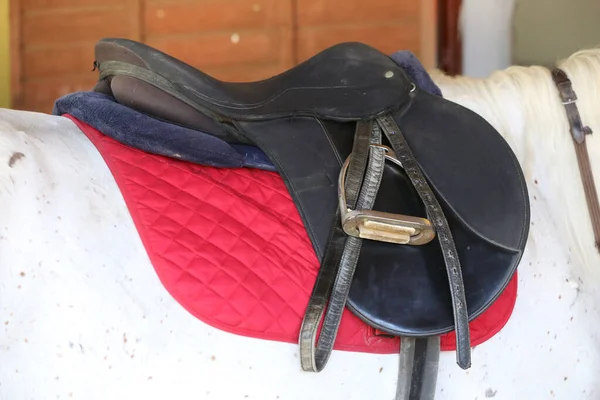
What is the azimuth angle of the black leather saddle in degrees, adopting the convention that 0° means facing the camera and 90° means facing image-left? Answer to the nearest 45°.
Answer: approximately 270°

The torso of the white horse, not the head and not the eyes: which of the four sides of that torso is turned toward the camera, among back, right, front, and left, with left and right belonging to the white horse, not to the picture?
right

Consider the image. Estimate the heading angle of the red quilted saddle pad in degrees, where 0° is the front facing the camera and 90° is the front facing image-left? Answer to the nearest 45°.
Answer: approximately 270°
